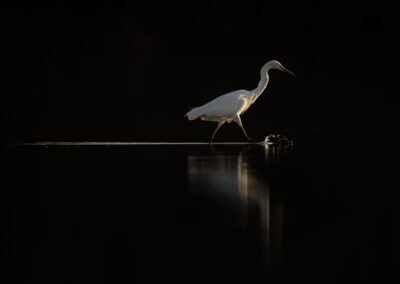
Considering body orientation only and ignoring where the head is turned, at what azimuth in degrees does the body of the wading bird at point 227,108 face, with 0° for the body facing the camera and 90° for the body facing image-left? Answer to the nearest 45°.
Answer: approximately 270°
